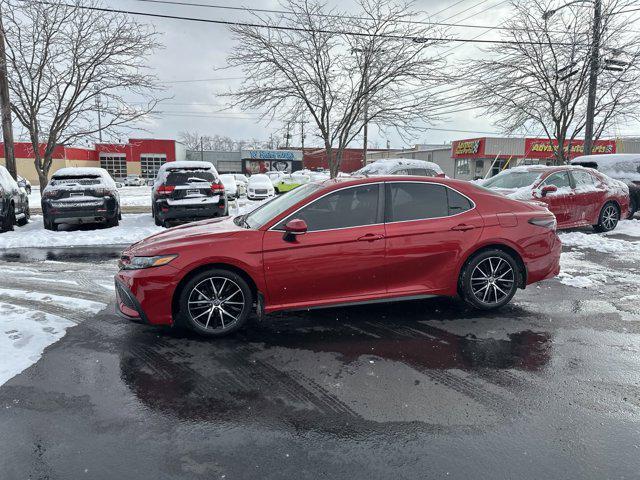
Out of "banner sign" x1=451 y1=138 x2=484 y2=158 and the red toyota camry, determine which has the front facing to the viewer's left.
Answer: the red toyota camry

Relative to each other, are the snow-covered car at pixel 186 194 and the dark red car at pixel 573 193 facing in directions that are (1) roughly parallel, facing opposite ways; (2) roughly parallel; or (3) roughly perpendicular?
roughly perpendicular

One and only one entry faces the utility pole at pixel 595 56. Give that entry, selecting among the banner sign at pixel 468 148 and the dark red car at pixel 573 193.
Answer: the banner sign

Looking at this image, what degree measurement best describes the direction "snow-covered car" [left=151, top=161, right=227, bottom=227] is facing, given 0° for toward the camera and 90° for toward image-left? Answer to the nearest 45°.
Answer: approximately 180°

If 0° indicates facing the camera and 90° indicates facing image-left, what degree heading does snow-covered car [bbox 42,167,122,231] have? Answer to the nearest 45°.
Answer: approximately 180°

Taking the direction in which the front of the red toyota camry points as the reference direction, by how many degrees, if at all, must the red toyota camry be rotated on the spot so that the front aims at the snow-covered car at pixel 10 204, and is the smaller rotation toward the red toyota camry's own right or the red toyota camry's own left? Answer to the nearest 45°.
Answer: approximately 45° to the red toyota camry's own right

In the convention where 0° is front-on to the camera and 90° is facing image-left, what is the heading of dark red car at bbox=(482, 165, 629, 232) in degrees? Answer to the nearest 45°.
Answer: approximately 45°

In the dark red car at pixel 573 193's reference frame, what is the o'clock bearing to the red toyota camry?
The red toyota camry is roughly at 11 o'clock from the dark red car.

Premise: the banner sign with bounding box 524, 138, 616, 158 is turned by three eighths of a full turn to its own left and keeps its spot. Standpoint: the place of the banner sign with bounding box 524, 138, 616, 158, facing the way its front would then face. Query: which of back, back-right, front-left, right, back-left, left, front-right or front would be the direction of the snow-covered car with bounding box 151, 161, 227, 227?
back-right

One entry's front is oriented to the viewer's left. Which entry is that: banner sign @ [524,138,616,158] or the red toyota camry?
the red toyota camry

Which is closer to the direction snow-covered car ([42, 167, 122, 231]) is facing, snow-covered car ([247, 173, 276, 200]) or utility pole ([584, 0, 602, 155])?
the snow-covered car

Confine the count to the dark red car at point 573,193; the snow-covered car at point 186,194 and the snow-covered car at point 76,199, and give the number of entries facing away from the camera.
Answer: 2

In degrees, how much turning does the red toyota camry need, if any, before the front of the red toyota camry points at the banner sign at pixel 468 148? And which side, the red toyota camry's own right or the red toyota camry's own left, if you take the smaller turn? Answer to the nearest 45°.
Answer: approximately 90° to the red toyota camry's own right

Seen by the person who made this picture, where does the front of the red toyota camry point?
facing to the left of the viewer

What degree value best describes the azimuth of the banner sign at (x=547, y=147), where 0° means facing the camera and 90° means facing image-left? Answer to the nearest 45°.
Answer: approximately 0°
